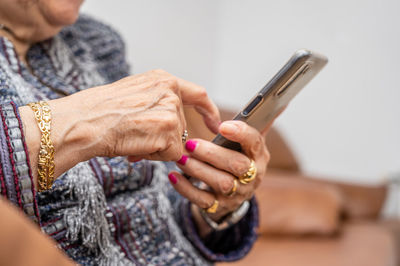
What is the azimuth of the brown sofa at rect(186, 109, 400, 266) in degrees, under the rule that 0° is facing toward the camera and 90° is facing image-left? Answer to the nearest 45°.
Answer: approximately 315°

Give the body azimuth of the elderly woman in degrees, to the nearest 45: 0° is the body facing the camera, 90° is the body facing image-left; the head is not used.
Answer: approximately 315°
